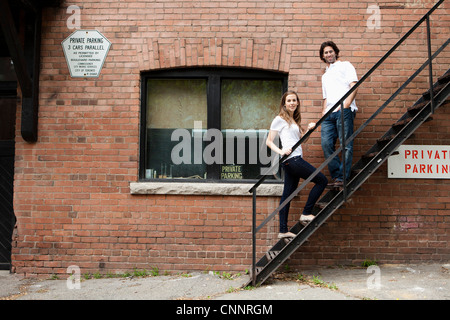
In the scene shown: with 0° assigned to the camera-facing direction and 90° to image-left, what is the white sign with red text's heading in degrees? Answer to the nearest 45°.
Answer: approximately 0°

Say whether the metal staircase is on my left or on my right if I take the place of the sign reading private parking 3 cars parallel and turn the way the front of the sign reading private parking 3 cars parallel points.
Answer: on my left

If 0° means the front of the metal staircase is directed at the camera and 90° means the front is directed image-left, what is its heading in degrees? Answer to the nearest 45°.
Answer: approximately 90°

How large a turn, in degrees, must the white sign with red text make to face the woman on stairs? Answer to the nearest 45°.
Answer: approximately 45° to its right

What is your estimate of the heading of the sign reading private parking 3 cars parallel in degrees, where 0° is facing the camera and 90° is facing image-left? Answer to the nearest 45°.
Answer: approximately 0°

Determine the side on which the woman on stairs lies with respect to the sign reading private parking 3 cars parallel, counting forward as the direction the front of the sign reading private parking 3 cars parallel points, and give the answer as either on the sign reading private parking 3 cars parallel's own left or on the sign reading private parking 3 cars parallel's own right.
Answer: on the sign reading private parking 3 cars parallel's own left

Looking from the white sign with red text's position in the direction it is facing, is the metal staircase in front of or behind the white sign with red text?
in front

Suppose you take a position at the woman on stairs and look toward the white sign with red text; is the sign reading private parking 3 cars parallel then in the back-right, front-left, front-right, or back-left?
back-left

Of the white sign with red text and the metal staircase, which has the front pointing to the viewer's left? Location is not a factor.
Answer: the metal staircase

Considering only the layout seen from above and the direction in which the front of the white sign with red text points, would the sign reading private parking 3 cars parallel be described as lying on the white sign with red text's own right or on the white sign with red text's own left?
on the white sign with red text's own right
